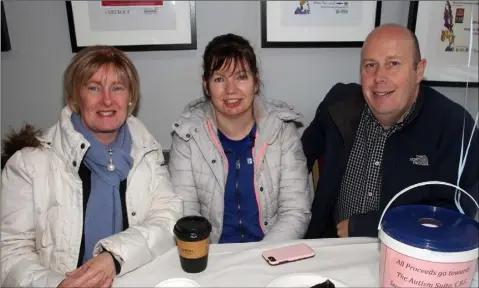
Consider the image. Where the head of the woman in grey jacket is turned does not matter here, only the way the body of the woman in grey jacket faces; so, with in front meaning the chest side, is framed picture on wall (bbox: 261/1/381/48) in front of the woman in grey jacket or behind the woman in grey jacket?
behind

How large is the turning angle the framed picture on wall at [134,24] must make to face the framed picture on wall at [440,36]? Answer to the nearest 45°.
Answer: approximately 90° to its left

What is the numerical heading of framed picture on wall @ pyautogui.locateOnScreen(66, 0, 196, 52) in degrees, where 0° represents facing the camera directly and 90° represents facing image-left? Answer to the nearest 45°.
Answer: approximately 0°

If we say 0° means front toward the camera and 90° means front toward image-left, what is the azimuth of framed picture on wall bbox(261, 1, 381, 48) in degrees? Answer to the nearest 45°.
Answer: approximately 0°

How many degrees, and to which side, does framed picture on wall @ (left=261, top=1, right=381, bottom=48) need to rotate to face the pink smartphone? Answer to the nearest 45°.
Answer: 0° — it already faces it

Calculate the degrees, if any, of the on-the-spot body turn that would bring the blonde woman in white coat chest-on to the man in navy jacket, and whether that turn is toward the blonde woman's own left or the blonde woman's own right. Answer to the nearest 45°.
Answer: approximately 90° to the blonde woman's own left
